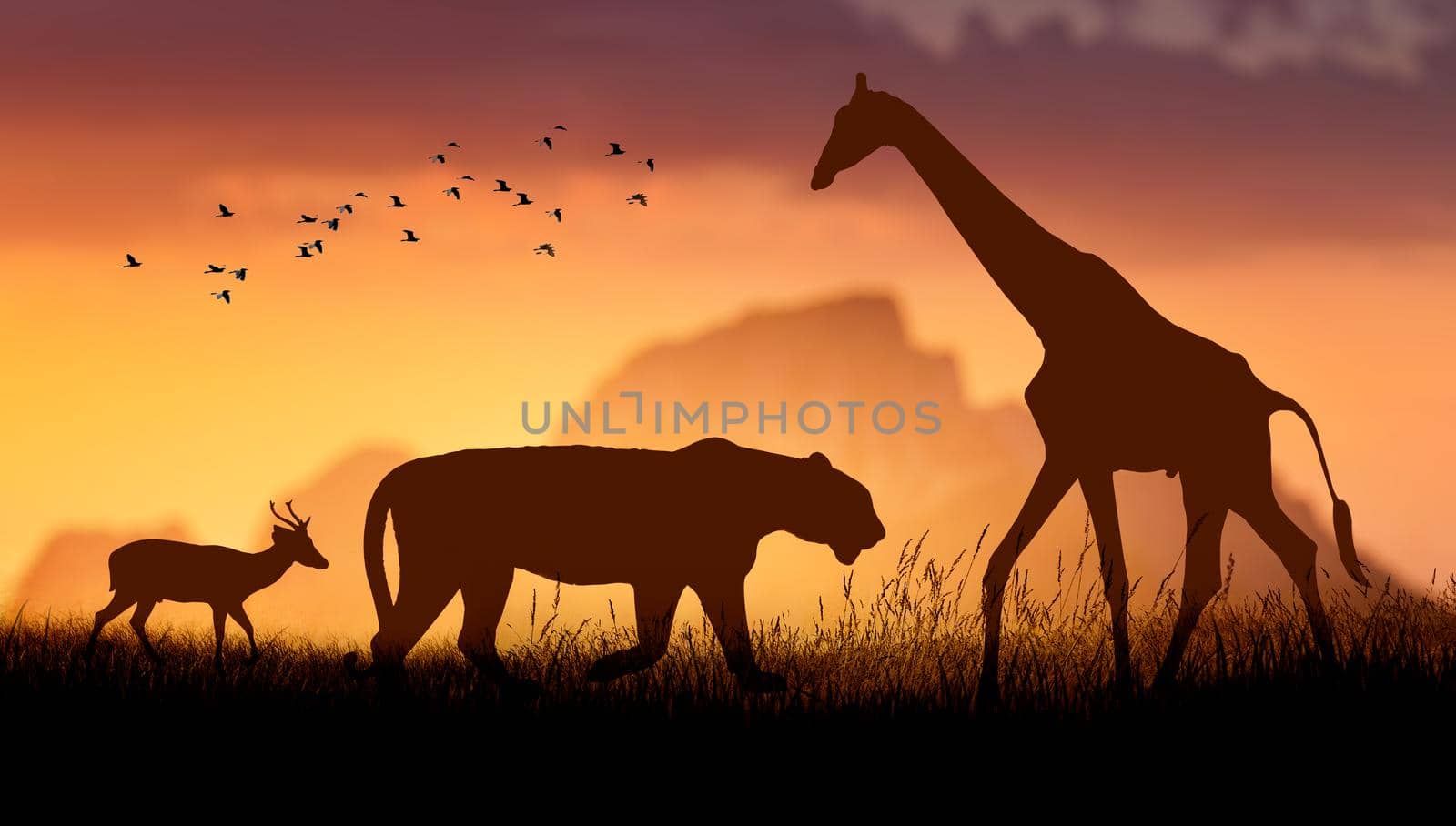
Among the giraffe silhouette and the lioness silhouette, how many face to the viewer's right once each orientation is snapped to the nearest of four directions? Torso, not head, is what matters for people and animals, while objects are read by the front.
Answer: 1

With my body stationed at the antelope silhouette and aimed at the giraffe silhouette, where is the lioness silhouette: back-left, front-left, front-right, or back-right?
front-right

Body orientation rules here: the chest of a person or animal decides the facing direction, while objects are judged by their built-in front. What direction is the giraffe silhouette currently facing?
to the viewer's left

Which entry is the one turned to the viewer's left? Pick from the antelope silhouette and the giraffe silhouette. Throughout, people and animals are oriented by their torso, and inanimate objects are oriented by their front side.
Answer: the giraffe silhouette

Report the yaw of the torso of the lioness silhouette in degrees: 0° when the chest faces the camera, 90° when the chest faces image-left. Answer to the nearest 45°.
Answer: approximately 270°

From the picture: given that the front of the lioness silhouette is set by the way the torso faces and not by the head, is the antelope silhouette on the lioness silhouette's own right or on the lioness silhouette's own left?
on the lioness silhouette's own left

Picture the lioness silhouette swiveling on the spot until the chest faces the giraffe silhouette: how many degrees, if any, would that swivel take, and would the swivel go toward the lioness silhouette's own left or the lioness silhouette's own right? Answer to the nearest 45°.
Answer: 0° — it already faces it

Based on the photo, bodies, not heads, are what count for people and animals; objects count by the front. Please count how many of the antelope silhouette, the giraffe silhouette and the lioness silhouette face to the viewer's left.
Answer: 1

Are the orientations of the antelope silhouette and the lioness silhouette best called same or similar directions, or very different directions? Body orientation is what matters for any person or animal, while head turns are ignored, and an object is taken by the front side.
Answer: same or similar directions

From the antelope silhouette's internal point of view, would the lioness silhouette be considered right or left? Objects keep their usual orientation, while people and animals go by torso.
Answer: on its right

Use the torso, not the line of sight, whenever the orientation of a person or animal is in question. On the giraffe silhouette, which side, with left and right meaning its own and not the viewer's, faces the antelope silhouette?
front

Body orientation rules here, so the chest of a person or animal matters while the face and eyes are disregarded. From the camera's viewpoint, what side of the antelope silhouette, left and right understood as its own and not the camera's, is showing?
right

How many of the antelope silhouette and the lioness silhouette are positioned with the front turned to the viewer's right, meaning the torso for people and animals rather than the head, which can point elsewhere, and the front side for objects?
2

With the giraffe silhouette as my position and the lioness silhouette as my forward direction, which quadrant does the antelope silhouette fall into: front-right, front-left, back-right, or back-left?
front-right
